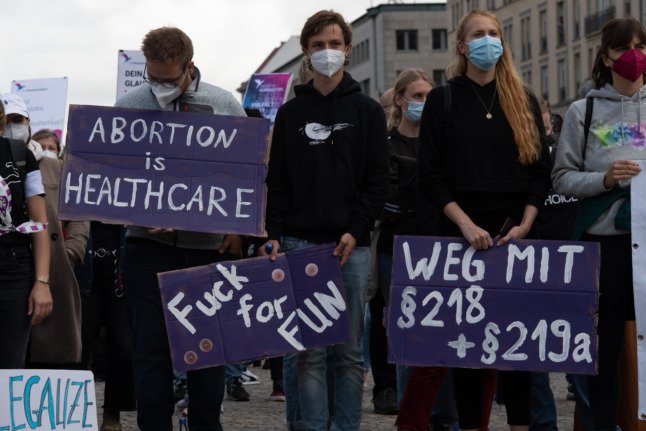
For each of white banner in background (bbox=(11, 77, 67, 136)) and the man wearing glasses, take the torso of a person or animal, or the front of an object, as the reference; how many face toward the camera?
2

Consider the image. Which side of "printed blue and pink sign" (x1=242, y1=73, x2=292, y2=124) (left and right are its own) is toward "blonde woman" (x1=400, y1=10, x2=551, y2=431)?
front

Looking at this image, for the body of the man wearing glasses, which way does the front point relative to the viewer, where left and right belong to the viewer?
facing the viewer

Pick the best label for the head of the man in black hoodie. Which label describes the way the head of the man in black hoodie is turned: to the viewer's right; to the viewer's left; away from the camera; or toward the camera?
toward the camera

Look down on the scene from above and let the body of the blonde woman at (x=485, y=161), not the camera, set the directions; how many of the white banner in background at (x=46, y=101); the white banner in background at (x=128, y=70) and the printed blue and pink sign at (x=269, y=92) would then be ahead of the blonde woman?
0

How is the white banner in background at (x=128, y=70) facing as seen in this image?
toward the camera

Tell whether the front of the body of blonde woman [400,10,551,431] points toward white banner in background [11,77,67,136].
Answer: no

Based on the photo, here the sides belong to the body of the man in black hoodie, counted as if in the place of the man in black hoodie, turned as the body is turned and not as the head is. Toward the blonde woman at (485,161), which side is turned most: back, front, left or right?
left

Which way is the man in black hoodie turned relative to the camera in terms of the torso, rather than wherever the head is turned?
toward the camera

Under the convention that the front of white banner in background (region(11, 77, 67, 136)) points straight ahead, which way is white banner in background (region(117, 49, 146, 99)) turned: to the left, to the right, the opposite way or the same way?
the same way

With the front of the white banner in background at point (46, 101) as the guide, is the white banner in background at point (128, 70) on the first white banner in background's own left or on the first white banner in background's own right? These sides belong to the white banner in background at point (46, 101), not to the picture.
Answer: on the first white banner in background's own left

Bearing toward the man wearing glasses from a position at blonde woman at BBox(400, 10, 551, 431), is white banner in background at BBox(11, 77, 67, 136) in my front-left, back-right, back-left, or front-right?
front-right

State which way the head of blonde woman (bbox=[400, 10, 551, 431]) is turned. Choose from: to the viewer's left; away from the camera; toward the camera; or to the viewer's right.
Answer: toward the camera

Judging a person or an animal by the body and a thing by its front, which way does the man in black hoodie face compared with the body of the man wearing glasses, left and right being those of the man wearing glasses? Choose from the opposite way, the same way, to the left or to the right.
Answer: the same way

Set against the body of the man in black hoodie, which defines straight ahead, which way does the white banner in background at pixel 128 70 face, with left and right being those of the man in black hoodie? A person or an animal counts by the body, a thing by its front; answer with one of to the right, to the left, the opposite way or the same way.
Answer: the same way
